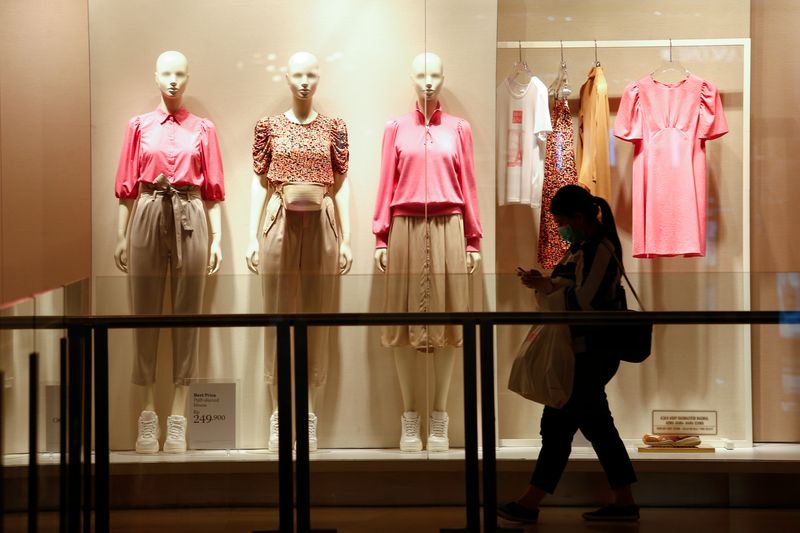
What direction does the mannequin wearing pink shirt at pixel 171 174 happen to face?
toward the camera

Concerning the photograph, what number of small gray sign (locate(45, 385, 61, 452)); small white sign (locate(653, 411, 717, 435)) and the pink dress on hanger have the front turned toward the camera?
3

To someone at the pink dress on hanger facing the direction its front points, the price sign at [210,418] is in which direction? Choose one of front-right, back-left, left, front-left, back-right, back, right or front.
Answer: front-right

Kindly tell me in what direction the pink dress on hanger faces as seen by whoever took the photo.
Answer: facing the viewer

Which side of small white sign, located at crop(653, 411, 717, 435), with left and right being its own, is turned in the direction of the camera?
front

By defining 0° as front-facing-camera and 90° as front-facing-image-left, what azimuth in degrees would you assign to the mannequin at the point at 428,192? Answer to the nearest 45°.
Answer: approximately 0°

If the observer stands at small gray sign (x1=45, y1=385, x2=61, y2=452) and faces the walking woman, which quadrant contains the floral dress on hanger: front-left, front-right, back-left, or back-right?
front-left

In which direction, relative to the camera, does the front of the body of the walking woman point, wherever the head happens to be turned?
to the viewer's left

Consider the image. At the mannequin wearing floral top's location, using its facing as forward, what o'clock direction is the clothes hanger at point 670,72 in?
The clothes hanger is roughly at 9 o'clock from the mannequin wearing floral top.

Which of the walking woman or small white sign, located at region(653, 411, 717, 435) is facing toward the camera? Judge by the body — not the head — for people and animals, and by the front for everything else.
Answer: the small white sign

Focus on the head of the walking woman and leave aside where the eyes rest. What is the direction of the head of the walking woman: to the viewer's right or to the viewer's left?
to the viewer's left

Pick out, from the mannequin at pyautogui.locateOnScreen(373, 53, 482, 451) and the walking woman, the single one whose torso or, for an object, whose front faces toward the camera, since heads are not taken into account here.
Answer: the mannequin

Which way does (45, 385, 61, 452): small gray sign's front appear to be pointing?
toward the camera

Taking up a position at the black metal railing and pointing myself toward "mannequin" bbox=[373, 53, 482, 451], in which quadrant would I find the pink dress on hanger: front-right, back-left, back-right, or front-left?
front-right

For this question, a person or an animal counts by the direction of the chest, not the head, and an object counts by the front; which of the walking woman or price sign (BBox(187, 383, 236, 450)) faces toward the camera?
the price sign

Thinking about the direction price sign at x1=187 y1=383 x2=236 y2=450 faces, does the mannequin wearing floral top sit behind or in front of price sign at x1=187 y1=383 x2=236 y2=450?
behind
